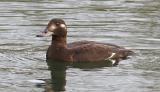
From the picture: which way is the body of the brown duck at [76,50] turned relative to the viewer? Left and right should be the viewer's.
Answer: facing to the left of the viewer
